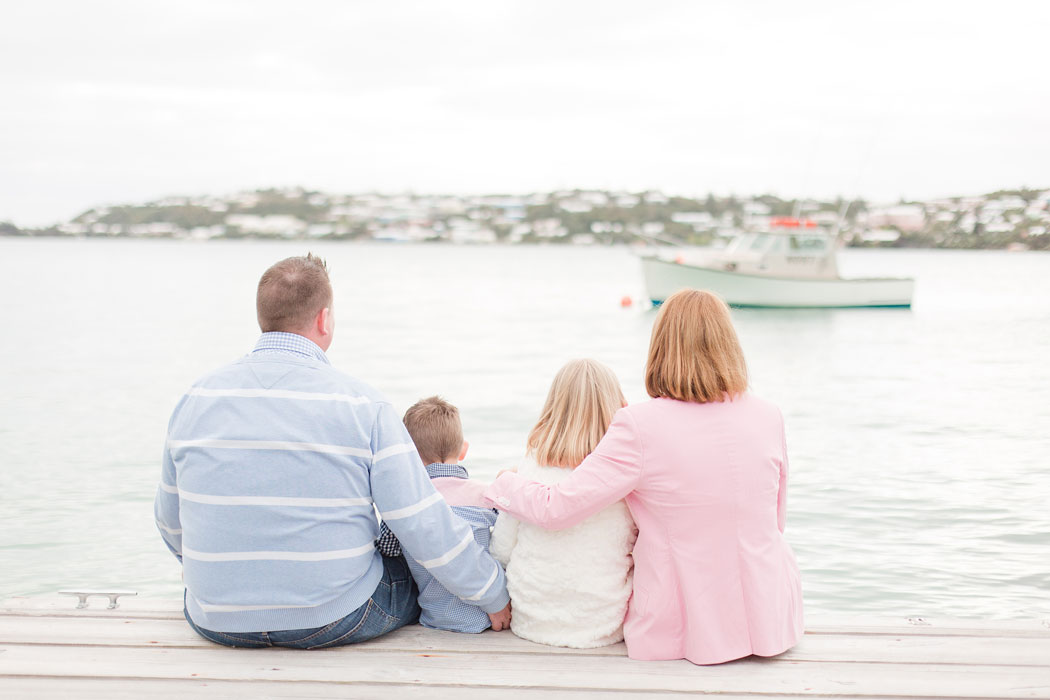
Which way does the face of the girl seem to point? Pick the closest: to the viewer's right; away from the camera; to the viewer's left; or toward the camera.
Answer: away from the camera

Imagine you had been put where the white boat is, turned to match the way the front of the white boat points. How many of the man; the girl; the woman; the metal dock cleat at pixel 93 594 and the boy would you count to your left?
5

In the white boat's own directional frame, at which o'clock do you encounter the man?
The man is roughly at 9 o'clock from the white boat.

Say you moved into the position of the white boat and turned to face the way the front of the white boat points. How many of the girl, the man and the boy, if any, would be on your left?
3

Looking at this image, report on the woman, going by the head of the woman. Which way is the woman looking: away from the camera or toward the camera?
away from the camera

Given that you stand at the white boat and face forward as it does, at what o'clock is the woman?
The woman is roughly at 9 o'clock from the white boat.

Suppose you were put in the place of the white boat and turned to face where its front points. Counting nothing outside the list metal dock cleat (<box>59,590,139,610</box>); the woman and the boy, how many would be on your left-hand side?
3

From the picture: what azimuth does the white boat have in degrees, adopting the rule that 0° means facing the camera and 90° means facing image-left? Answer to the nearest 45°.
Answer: approximately 90°

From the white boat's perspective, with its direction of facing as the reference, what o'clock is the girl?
The girl is roughly at 9 o'clock from the white boat.

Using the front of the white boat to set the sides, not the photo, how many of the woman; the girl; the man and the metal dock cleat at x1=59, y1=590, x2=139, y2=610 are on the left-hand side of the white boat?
4

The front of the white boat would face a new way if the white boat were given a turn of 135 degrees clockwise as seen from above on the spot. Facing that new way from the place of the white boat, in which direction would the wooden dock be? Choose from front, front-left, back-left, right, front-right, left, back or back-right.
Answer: back-right

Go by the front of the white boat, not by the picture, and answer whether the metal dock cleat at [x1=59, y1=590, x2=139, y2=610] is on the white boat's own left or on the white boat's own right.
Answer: on the white boat's own left

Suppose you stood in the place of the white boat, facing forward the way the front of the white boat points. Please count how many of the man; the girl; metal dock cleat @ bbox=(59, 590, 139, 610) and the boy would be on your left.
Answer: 4
